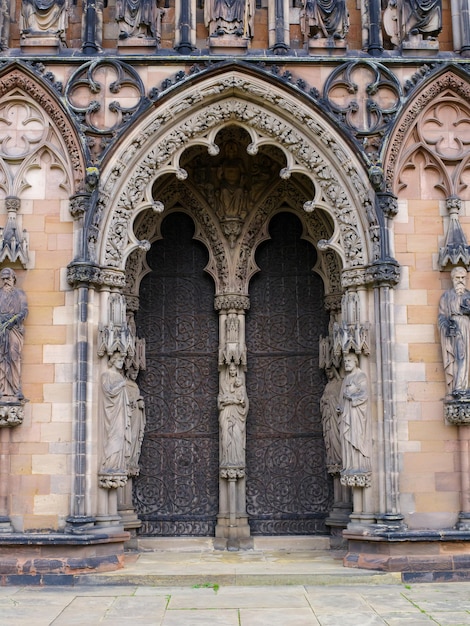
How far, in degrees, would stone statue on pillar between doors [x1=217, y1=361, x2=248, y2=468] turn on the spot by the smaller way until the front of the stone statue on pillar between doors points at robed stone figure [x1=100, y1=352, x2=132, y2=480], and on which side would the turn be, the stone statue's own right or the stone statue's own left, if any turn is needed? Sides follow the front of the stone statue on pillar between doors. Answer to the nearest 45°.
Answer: approximately 45° to the stone statue's own right

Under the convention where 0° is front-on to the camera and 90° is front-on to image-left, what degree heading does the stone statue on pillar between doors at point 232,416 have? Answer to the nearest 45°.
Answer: approximately 0°

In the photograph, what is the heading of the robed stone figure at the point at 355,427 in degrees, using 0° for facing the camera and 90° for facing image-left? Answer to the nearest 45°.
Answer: approximately 45°

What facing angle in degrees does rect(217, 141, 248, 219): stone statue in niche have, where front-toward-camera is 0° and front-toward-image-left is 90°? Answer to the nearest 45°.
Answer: approximately 0°
